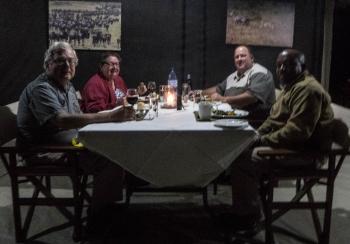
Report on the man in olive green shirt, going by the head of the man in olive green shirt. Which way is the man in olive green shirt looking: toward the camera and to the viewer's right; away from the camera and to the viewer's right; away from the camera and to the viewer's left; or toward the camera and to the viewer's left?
toward the camera and to the viewer's left

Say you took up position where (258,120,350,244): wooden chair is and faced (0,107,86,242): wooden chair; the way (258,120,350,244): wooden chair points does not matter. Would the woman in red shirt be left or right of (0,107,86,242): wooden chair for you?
right

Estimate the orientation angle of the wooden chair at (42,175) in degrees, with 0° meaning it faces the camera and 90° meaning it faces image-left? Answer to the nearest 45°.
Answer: approximately 270°

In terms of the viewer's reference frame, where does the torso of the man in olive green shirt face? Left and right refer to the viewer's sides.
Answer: facing to the left of the viewer

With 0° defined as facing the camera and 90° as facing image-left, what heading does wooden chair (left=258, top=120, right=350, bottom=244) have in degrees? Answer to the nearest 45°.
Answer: approximately 90°

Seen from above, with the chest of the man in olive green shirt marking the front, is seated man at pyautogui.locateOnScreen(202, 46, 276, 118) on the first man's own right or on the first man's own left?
on the first man's own right

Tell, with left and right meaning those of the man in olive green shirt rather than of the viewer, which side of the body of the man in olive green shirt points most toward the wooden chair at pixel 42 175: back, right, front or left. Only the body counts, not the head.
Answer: front

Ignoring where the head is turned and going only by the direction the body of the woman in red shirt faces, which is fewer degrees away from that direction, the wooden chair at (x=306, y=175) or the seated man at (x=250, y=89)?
the wooden chair

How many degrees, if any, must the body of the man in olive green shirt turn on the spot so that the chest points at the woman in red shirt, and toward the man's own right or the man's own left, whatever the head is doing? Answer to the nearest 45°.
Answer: approximately 45° to the man's own right
